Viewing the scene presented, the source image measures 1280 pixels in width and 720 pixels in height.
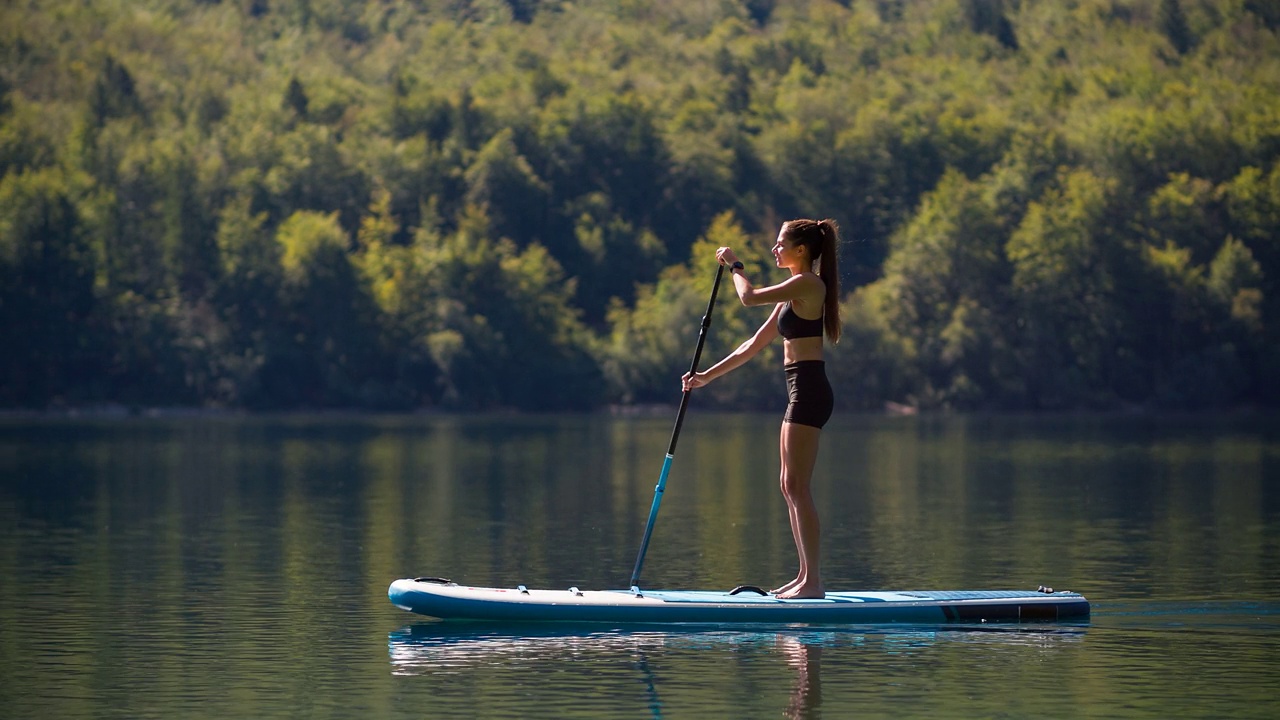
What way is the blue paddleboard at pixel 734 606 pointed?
to the viewer's left

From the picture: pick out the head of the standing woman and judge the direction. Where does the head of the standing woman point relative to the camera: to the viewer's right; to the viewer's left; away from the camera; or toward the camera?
to the viewer's left

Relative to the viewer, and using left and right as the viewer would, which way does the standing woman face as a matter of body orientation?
facing to the left of the viewer
